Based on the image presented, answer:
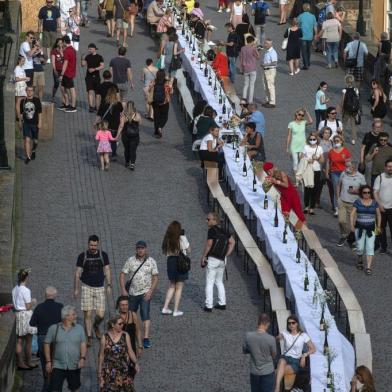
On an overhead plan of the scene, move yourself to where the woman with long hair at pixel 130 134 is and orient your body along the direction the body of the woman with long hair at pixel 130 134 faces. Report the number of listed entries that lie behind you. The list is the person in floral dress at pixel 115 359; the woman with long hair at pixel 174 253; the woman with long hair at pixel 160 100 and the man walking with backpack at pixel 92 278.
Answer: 3

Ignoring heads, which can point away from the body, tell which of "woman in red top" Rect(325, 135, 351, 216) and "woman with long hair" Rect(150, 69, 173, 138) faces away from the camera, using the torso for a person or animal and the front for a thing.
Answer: the woman with long hair

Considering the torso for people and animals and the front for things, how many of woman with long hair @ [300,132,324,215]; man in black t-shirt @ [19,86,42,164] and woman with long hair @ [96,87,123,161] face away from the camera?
1

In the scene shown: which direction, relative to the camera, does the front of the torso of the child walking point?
away from the camera

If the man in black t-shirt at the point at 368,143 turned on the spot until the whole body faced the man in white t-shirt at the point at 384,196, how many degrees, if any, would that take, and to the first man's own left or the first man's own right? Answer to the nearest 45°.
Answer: approximately 45° to the first man's own right

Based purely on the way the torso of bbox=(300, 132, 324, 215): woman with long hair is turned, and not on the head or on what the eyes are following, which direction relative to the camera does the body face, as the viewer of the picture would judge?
toward the camera

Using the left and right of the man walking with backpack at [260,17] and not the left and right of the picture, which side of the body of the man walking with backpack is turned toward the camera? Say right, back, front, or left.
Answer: back

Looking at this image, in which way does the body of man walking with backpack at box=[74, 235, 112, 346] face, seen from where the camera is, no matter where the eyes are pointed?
toward the camera

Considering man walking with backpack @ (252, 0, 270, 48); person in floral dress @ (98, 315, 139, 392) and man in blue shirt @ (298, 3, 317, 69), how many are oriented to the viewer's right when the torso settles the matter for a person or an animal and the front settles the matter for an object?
0

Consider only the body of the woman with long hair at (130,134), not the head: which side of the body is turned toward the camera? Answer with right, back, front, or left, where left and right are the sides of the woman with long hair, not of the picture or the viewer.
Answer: back

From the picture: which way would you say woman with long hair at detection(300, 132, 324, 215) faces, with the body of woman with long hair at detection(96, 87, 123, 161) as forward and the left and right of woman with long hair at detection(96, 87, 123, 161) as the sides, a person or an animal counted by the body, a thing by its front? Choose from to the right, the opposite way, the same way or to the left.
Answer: the opposite way

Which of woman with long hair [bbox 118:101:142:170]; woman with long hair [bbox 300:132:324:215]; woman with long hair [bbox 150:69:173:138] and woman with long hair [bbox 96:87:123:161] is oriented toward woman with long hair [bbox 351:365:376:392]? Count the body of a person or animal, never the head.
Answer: woman with long hair [bbox 300:132:324:215]

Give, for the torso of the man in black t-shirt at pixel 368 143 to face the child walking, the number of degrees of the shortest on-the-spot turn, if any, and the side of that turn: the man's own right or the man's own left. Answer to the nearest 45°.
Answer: approximately 135° to the man's own right

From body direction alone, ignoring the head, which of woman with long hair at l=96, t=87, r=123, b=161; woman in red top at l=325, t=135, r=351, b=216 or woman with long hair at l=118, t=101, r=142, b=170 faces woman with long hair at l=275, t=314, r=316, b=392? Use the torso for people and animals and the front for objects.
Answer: the woman in red top

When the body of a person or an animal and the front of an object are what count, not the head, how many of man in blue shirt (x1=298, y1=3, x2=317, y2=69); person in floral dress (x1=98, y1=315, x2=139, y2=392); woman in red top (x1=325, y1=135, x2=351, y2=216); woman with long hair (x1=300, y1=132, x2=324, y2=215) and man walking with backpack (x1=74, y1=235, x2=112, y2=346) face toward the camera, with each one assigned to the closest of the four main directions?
4
